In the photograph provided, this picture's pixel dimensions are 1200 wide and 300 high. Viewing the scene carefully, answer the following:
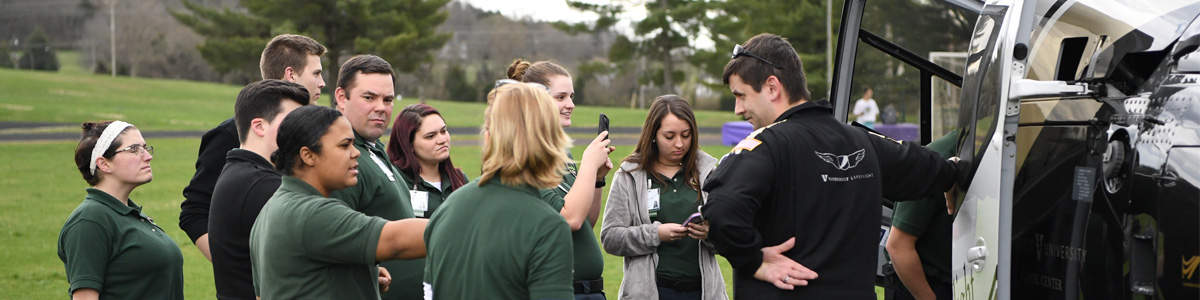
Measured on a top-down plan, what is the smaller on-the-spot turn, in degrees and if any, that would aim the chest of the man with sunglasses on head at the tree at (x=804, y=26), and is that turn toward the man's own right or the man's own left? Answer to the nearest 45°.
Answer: approximately 45° to the man's own right

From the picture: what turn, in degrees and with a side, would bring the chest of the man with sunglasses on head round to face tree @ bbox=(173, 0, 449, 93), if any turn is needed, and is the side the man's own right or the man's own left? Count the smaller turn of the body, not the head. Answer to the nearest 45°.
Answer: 0° — they already face it

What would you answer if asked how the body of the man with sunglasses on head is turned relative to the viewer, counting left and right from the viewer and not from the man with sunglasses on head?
facing away from the viewer and to the left of the viewer

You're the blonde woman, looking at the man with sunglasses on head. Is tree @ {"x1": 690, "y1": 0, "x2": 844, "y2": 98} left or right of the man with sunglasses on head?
left

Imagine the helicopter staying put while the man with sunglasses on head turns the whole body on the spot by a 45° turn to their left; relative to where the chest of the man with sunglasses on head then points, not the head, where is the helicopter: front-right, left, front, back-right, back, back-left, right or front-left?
back

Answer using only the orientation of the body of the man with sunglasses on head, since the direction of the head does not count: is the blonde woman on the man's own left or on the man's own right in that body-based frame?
on the man's own left

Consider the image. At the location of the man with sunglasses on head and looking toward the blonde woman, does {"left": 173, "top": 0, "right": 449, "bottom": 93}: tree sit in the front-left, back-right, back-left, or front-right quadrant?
back-right

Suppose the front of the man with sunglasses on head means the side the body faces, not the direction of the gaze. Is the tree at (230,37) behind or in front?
in front

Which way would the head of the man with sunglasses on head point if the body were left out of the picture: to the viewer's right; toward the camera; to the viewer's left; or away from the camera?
to the viewer's left

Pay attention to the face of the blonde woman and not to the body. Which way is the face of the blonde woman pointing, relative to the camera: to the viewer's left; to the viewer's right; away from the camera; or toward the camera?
away from the camera

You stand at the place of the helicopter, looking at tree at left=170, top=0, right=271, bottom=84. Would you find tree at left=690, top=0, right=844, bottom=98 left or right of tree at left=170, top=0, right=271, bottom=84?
right
